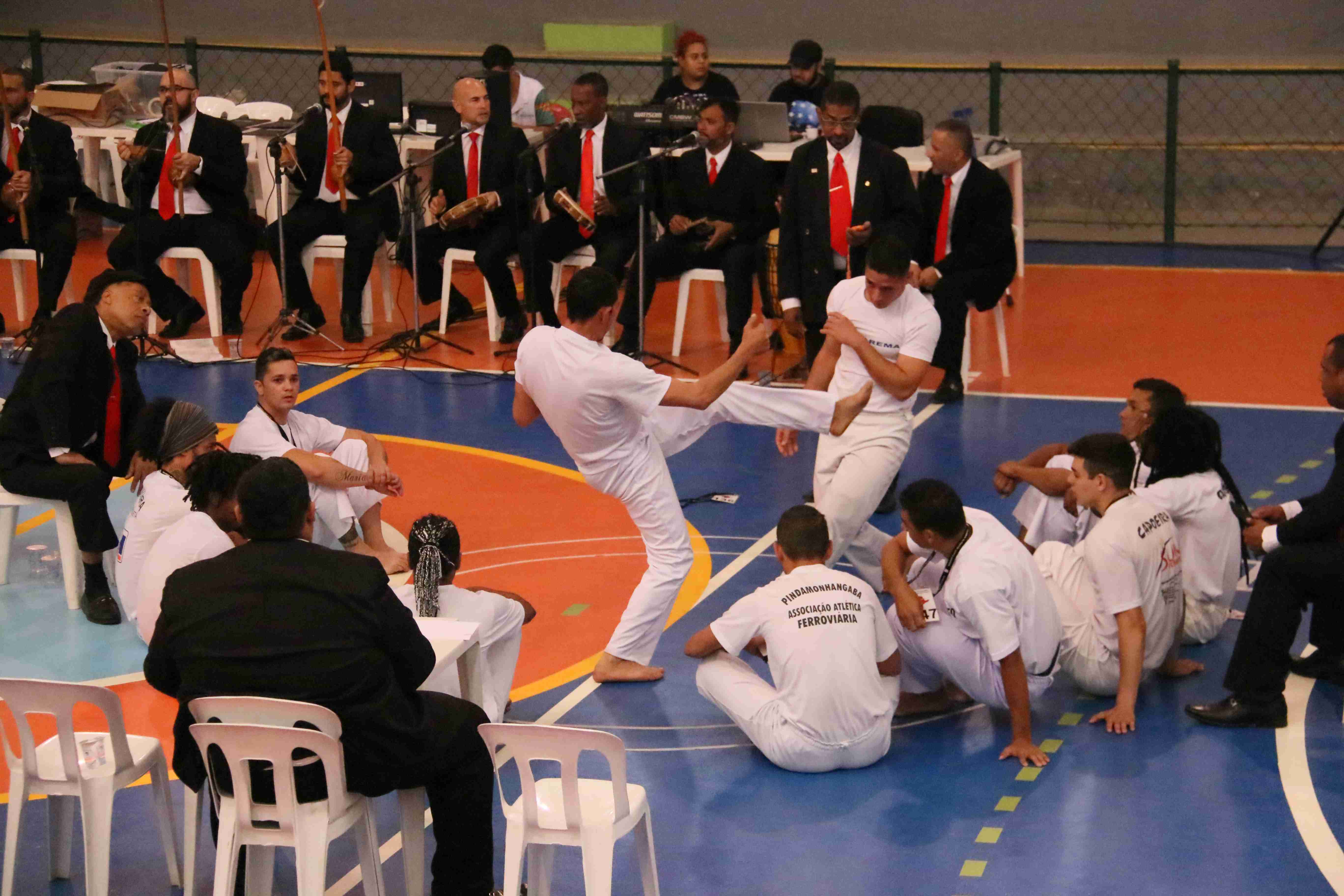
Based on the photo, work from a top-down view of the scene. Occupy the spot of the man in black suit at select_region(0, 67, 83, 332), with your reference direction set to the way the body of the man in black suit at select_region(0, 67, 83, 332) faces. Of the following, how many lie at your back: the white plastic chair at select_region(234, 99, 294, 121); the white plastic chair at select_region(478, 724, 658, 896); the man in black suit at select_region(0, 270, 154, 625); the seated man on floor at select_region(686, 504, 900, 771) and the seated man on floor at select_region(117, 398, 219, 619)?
1

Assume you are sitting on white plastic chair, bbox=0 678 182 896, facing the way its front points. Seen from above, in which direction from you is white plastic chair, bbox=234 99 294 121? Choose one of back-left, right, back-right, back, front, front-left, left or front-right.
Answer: front-left

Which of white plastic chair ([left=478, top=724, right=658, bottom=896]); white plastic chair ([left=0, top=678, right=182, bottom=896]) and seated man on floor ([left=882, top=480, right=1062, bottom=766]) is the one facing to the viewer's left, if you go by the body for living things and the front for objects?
the seated man on floor

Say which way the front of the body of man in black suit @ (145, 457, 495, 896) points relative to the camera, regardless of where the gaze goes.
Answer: away from the camera

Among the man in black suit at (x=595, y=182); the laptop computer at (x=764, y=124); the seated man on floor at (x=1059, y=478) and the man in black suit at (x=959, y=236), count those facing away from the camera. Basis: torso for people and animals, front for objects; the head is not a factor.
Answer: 1

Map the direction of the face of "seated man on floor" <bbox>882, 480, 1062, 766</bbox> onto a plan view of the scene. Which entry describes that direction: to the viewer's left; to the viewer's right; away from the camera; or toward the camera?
to the viewer's left

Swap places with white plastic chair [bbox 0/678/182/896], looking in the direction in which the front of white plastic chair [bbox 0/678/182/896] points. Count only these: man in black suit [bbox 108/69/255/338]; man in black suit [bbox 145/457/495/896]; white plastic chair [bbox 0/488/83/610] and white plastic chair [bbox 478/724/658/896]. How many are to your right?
2

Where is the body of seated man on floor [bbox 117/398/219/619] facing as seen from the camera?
to the viewer's right

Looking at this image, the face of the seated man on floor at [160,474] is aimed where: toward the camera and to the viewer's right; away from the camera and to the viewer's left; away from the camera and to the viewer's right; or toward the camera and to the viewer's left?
away from the camera and to the viewer's right

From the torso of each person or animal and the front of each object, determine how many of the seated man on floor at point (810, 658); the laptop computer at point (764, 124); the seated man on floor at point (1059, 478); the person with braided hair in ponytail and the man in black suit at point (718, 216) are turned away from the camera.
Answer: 3

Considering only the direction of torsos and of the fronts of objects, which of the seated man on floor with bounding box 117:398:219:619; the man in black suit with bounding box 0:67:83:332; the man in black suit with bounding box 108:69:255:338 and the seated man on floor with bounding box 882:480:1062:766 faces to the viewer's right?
the seated man on floor with bounding box 117:398:219:619

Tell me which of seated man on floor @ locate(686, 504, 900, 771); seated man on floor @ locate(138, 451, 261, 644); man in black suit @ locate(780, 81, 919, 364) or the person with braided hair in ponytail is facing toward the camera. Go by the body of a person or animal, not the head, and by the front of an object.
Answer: the man in black suit

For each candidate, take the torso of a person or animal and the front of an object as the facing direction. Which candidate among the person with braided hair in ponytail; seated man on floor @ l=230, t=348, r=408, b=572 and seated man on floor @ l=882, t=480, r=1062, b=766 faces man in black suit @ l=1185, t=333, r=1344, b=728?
seated man on floor @ l=230, t=348, r=408, b=572

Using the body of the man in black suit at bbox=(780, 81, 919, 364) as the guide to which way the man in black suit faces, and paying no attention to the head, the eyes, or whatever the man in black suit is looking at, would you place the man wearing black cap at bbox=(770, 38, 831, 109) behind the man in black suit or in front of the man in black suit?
behind

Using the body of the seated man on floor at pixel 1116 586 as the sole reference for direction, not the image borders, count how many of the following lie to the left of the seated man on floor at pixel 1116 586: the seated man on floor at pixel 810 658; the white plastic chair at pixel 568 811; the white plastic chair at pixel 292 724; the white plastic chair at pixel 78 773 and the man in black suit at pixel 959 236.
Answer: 4

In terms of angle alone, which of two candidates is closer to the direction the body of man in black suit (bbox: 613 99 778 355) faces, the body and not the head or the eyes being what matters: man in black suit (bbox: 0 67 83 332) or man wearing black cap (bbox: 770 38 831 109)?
the man in black suit

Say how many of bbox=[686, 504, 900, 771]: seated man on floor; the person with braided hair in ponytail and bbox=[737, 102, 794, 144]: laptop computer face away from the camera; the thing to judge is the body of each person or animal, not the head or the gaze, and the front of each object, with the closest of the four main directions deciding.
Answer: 3

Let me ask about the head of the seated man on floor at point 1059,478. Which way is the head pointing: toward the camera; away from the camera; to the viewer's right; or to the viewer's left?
to the viewer's left
